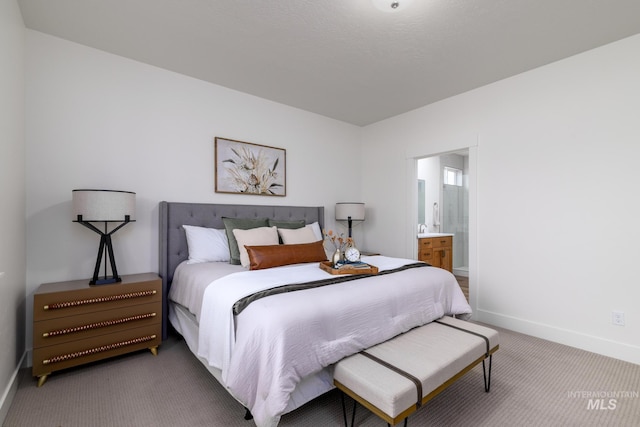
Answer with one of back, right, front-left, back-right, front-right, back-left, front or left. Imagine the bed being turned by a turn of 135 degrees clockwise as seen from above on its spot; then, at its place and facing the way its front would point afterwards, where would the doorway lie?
back-right

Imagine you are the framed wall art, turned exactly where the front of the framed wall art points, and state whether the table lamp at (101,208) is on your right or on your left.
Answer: on your right

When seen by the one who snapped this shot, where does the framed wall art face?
facing the viewer and to the right of the viewer

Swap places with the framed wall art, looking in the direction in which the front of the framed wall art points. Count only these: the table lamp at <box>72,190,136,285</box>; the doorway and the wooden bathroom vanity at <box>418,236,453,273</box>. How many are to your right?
1

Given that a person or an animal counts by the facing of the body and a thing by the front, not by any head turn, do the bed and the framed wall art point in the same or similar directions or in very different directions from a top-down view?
same or similar directions

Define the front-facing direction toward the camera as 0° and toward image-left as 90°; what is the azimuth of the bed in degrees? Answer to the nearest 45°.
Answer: approximately 315°

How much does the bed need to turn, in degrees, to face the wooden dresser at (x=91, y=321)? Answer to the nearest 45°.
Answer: approximately 135° to its right

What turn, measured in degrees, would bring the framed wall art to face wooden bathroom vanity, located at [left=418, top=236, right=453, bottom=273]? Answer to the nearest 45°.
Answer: approximately 45° to its left

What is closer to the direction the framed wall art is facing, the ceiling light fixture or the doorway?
the ceiling light fixture
